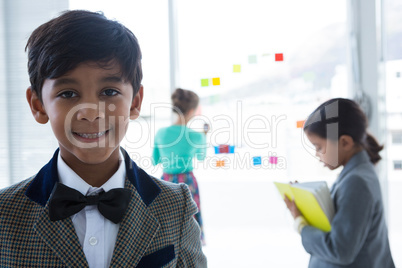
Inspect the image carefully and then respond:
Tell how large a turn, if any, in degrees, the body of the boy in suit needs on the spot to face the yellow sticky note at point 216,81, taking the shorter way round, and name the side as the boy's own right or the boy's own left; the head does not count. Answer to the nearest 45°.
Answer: approximately 135° to the boy's own left

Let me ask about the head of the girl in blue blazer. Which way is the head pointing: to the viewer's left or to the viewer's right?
to the viewer's left

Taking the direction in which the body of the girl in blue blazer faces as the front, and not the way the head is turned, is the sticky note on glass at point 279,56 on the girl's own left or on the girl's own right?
on the girl's own right

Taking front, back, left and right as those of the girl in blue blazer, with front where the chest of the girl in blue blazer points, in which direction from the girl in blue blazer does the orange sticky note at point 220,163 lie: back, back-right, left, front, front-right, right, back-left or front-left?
front-right

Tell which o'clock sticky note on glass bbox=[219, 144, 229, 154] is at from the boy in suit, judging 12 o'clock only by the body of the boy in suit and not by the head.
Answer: The sticky note on glass is roughly at 7 o'clock from the boy in suit.

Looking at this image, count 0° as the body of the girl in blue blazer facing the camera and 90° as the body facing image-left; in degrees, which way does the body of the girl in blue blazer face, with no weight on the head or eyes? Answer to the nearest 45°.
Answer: approximately 90°

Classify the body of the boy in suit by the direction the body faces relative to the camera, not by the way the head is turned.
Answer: toward the camera

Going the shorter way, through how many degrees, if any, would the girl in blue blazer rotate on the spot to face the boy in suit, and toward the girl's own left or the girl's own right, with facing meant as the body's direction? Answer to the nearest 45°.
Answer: approximately 45° to the girl's own left

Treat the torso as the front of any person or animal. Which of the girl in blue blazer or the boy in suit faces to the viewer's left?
the girl in blue blazer

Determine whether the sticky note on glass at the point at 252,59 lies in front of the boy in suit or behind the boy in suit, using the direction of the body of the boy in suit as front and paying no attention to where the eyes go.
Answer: behind

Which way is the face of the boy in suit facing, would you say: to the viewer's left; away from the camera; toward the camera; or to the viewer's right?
toward the camera

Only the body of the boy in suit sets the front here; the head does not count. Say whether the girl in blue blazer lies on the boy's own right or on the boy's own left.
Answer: on the boy's own left

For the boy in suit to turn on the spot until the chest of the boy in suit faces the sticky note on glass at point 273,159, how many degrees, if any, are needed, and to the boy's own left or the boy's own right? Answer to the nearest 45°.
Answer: approximately 135° to the boy's own left

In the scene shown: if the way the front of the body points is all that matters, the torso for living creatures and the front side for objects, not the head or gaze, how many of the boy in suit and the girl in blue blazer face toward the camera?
1

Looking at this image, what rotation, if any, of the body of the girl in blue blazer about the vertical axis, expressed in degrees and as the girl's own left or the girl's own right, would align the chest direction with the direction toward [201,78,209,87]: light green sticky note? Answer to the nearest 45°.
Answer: approximately 45° to the girl's own right

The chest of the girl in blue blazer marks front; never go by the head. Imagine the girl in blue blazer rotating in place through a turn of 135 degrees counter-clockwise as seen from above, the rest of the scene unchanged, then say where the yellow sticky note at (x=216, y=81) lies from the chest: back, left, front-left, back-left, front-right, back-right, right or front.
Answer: back
